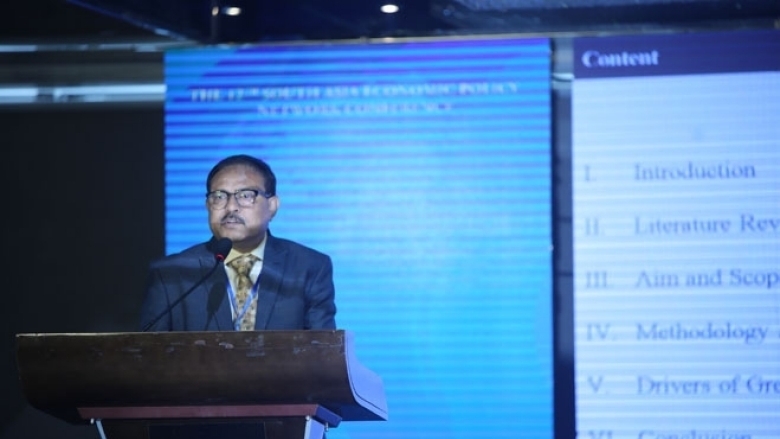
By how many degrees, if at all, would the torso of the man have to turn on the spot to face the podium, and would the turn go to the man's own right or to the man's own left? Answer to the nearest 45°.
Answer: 0° — they already face it

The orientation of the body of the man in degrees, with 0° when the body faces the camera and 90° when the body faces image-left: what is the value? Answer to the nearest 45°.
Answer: approximately 0°
